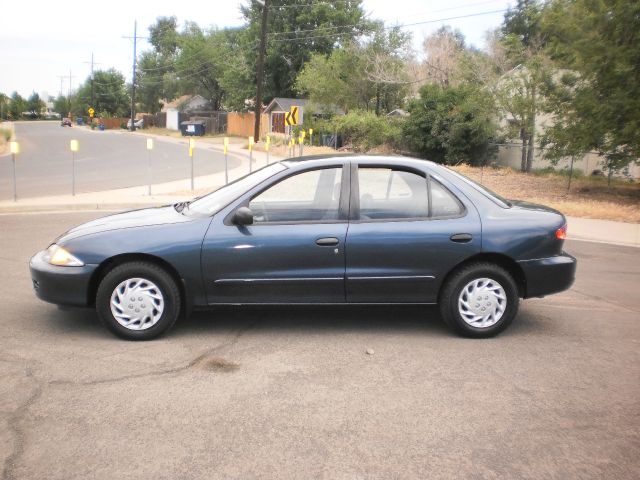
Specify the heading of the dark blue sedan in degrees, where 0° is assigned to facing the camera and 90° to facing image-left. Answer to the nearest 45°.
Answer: approximately 90°

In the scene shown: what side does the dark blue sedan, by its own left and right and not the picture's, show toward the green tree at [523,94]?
right

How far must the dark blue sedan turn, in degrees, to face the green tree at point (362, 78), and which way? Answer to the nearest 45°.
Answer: approximately 90° to its right

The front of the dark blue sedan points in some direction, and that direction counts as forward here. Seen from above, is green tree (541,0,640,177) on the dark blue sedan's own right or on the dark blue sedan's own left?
on the dark blue sedan's own right

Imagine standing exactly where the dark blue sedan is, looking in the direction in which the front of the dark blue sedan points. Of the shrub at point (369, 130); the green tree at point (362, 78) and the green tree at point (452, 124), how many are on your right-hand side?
3

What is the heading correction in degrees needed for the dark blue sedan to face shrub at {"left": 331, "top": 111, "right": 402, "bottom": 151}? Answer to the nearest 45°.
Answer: approximately 90° to its right

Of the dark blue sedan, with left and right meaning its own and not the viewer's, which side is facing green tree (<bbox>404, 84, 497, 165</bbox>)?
right
